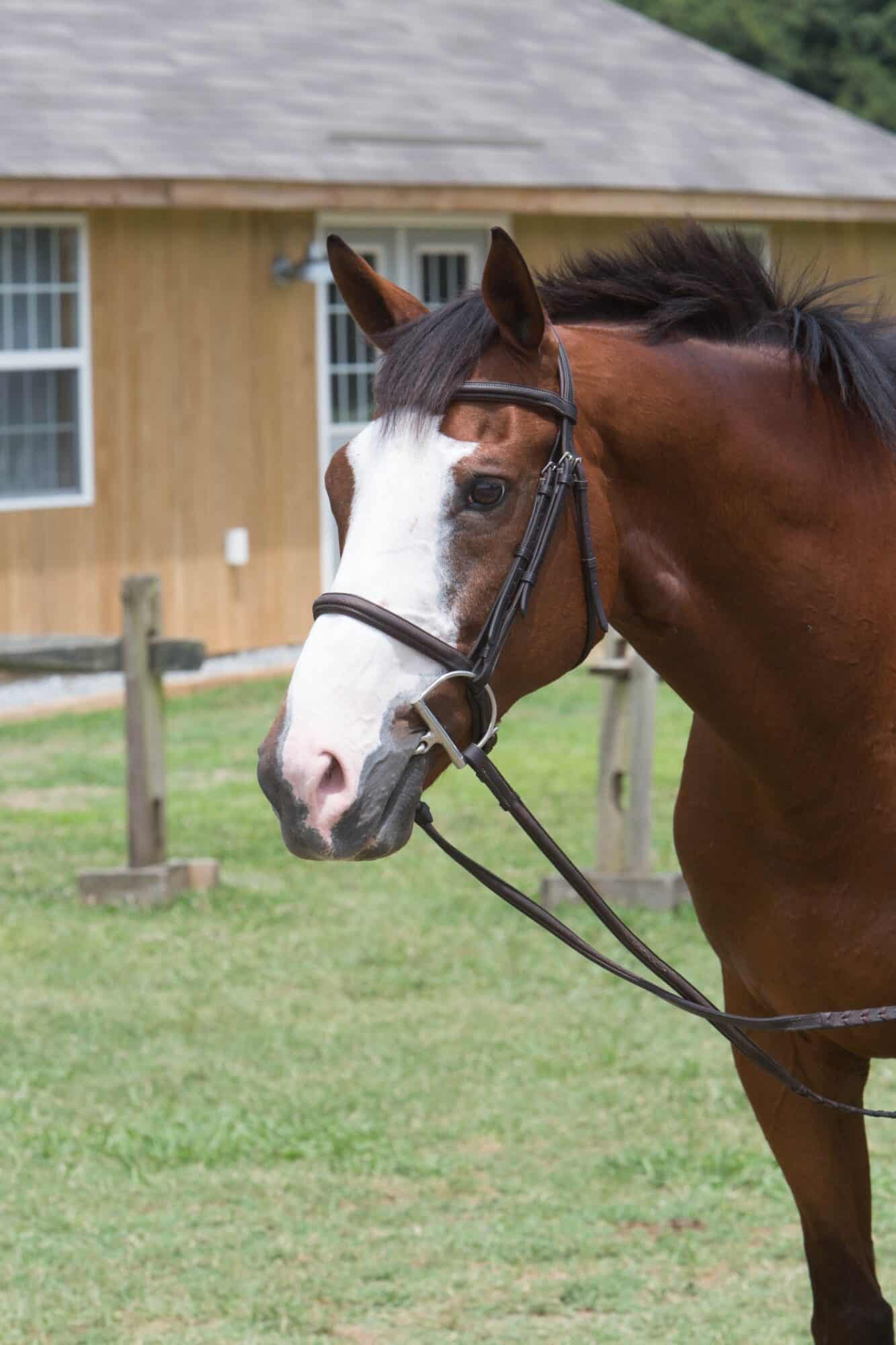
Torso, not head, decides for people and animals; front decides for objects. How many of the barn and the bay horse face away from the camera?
0

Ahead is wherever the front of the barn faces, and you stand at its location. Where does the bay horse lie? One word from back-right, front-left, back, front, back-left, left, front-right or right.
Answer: front

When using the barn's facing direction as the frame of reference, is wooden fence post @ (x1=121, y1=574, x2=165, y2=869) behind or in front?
in front

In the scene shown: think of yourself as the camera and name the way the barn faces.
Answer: facing the viewer

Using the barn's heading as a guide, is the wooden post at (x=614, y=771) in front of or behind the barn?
in front

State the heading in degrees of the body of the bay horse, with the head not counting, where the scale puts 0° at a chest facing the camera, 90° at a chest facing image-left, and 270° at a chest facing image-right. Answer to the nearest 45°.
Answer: approximately 45°

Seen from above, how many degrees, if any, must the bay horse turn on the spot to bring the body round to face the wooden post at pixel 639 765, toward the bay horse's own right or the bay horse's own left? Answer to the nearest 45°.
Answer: approximately 135° to the bay horse's own right

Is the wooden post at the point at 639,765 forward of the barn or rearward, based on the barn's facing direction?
forward
